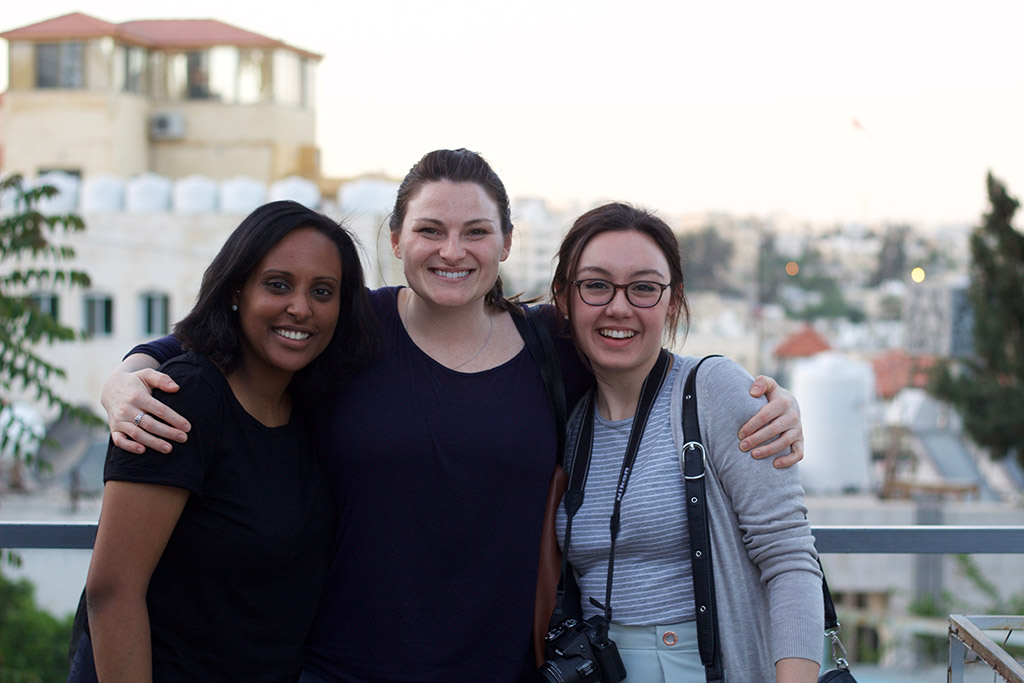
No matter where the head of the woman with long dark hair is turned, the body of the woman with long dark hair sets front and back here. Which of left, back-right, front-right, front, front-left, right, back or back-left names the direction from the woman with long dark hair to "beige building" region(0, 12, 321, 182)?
back-left

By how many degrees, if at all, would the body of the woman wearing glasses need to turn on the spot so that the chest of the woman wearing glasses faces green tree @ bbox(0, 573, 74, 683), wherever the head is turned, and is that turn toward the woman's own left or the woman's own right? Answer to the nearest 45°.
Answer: approximately 90° to the woman's own right

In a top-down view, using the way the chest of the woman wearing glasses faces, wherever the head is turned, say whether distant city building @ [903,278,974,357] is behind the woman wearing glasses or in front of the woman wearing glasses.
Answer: behind

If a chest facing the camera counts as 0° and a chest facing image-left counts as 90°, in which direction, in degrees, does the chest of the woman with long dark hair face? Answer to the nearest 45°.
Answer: approximately 315°

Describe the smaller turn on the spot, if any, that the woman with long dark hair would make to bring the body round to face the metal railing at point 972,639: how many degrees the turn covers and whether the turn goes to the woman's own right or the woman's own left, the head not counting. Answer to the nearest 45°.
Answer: approximately 45° to the woman's own left
